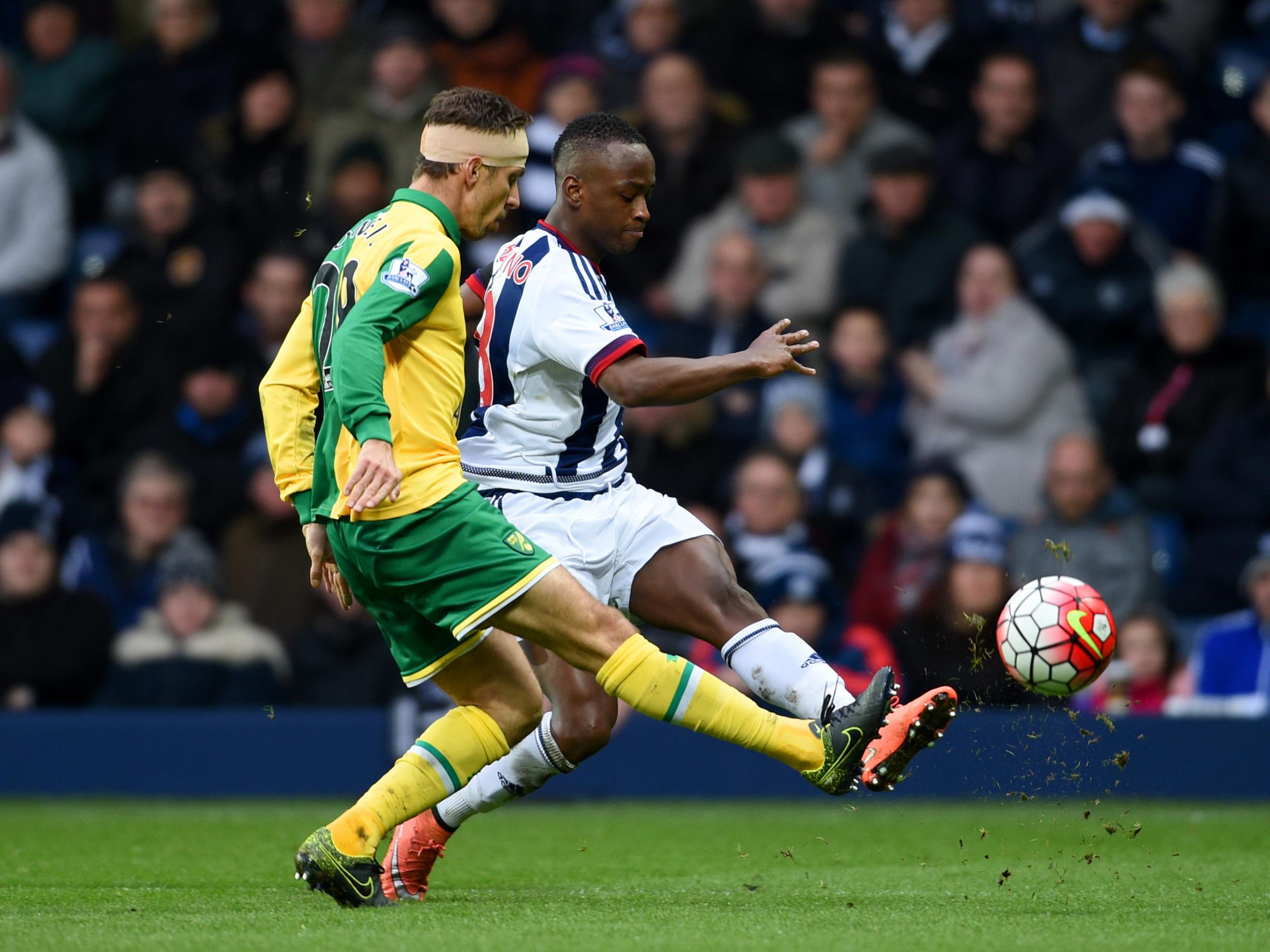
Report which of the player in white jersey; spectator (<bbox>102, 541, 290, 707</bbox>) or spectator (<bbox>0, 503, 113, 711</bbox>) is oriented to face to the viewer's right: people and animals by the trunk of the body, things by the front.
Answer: the player in white jersey

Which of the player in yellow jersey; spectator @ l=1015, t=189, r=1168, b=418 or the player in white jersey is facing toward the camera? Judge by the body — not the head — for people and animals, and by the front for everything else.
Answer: the spectator

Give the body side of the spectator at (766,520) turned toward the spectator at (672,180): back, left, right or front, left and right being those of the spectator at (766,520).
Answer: back

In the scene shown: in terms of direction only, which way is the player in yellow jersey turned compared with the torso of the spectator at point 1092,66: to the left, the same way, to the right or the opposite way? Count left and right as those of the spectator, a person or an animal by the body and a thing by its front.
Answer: to the left

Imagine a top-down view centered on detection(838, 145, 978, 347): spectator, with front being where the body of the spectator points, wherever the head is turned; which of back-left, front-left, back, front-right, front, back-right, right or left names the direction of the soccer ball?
front

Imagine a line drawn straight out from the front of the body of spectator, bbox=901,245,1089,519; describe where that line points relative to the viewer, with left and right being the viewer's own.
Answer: facing the viewer and to the left of the viewer

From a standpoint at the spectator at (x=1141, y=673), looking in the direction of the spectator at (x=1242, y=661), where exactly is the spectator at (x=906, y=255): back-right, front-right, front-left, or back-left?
back-left

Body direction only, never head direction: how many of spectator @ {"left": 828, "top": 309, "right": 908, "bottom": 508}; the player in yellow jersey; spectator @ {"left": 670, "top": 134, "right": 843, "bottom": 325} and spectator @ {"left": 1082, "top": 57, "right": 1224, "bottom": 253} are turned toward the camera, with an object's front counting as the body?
3

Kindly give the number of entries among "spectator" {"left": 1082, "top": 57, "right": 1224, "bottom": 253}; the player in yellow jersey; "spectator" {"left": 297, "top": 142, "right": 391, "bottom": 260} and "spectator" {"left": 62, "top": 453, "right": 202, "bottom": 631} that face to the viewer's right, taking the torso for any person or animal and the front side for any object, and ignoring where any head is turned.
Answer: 1

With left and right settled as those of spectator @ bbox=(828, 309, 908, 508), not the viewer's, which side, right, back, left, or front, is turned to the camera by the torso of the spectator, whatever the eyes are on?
front

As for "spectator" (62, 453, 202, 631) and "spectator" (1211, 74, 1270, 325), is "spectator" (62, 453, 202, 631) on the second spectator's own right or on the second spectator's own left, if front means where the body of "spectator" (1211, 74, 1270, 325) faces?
on the second spectator's own right

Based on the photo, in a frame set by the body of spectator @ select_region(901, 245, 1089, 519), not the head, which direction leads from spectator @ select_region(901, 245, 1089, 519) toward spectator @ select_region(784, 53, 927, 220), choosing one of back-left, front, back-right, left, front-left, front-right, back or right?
right

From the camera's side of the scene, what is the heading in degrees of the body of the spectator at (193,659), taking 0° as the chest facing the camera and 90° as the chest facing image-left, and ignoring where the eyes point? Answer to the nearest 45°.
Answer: approximately 0°

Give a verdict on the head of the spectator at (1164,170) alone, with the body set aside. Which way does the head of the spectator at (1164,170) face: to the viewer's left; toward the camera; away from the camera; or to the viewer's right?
toward the camera

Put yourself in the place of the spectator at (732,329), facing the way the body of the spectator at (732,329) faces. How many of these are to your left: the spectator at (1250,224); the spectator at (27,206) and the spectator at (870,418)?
2

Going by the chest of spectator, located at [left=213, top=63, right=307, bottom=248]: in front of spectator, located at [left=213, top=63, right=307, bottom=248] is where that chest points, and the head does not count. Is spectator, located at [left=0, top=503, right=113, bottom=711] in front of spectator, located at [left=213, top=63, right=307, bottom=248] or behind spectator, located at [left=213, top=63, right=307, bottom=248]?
in front

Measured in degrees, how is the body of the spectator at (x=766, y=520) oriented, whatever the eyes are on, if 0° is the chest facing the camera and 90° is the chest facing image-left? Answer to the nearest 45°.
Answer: approximately 0°

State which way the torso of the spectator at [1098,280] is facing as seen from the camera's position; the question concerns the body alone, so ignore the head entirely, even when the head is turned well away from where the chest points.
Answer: toward the camera

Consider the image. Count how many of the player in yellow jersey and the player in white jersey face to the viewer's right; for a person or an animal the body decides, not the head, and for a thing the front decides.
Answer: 2

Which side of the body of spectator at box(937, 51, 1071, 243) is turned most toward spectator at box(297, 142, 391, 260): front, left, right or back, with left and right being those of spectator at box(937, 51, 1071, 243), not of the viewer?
right

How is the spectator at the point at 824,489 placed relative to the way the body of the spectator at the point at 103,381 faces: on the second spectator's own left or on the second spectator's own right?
on the second spectator's own left

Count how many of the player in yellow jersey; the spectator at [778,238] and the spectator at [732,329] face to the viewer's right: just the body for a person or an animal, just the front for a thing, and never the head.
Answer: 1
